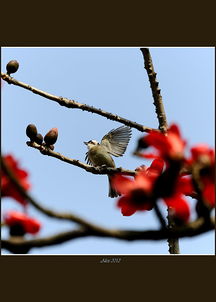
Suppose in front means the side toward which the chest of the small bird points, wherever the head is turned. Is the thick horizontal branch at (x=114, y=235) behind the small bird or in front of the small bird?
in front

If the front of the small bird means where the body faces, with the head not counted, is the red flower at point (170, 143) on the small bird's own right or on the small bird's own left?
on the small bird's own left

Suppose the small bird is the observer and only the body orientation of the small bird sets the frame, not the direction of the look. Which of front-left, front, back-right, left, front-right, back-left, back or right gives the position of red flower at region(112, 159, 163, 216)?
front-left

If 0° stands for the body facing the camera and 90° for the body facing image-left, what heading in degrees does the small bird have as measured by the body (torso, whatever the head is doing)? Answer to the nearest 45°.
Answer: approximately 45°
